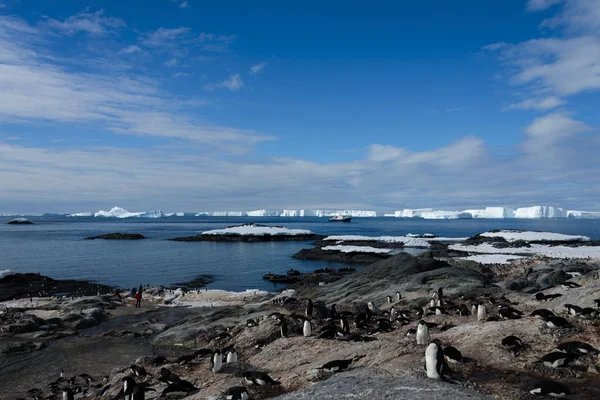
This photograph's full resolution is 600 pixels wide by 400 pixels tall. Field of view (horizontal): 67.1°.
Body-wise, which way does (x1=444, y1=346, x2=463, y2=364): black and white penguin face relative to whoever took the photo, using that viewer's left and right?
facing to the left of the viewer

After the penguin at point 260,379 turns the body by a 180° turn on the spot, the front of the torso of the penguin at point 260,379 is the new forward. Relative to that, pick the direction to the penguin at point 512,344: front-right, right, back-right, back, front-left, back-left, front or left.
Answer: front

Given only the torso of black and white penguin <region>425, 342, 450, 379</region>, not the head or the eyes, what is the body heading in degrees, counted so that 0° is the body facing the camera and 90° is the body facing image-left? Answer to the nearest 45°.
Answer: approximately 45°

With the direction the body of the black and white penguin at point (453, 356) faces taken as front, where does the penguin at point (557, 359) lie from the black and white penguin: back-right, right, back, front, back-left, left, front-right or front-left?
back

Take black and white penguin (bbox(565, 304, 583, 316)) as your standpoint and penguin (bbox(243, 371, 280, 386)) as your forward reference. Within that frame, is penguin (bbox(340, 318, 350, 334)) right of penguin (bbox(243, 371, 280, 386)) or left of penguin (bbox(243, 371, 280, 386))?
right

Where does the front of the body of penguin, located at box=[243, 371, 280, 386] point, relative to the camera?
to the viewer's left
